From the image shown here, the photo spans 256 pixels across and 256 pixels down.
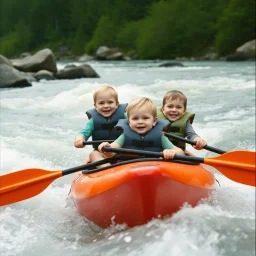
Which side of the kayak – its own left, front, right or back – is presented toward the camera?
front

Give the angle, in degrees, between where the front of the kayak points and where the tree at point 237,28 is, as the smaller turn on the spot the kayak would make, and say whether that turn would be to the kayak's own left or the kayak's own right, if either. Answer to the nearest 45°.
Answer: approximately 180°
